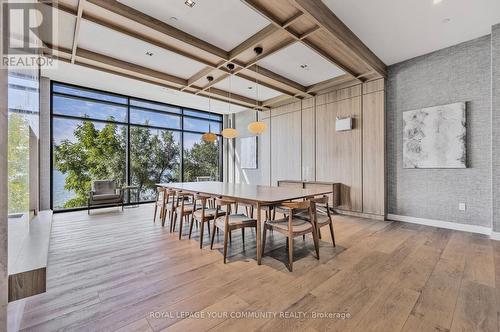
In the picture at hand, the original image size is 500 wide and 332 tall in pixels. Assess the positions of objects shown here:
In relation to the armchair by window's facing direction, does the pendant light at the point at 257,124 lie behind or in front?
in front

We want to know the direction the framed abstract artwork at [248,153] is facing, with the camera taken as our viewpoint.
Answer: facing the viewer and to the left of the viewer

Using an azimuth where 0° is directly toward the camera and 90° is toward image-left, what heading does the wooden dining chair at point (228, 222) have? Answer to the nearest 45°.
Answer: approximately 225°

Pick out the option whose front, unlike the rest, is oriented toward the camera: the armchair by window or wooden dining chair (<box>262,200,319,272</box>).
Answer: the armchair by window

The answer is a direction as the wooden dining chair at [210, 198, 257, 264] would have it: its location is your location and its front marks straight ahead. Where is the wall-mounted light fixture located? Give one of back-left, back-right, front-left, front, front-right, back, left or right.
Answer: front

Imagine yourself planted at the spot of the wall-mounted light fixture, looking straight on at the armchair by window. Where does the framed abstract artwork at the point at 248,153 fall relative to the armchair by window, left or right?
right

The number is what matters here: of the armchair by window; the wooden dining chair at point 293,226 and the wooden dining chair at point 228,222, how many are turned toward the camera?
1

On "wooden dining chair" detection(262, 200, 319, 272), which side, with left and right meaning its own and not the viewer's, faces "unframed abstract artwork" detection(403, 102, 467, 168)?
right

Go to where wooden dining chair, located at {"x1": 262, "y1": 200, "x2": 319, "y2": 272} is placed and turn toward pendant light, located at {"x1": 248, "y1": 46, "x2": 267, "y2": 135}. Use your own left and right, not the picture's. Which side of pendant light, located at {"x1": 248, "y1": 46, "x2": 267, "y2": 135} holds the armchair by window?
left

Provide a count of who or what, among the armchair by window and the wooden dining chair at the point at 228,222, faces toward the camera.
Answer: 1

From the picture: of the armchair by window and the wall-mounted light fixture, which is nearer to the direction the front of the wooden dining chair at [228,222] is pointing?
the wall-mounted light fixture

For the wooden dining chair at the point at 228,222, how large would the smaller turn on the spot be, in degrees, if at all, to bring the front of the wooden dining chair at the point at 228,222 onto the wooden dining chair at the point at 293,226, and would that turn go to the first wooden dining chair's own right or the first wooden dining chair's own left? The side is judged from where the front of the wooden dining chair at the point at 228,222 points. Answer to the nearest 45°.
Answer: approximately 45° to the first wooden dining chair's own right

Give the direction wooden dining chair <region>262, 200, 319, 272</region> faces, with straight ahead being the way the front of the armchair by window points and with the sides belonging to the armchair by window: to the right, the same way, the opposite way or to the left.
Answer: the opposite way

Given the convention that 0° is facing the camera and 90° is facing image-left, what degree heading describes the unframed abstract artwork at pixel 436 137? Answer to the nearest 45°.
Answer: approximately 45°

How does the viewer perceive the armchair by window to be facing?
facing the viewer

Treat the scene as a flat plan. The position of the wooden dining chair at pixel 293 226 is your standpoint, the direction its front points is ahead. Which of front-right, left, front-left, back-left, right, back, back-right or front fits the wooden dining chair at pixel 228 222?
front-left

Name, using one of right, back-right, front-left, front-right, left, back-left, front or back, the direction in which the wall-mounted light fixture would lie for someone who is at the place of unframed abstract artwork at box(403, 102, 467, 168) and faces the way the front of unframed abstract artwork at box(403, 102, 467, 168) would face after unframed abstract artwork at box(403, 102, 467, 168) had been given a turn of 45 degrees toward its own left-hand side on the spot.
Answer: right

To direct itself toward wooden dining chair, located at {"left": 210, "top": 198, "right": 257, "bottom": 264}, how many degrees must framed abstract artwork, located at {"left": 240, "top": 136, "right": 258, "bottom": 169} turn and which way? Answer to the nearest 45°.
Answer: approximately 45° to its left

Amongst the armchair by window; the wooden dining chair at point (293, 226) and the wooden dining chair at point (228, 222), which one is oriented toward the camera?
the armchair by window
